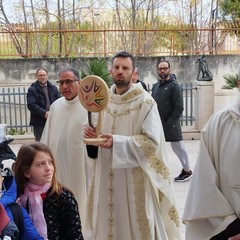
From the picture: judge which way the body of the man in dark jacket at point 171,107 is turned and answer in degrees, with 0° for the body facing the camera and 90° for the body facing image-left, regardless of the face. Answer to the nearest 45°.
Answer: approximately 45°

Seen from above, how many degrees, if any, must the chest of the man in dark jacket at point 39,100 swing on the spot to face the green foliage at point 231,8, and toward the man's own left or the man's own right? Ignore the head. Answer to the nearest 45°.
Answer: approximately 135° to the man's own left

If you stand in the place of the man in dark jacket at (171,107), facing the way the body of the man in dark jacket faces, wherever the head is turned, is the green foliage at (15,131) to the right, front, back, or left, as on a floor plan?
right

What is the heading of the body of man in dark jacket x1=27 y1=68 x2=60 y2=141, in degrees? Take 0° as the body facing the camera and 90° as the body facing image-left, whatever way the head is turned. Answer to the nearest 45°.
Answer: approximately 0°

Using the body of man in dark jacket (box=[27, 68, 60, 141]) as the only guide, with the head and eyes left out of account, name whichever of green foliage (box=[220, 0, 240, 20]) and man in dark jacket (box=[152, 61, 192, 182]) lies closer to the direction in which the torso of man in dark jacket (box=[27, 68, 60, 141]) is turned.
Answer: the man in dark jacket

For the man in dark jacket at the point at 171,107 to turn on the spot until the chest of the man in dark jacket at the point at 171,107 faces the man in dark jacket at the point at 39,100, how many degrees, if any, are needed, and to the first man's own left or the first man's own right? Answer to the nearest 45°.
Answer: approximately 45° to the first man's own right

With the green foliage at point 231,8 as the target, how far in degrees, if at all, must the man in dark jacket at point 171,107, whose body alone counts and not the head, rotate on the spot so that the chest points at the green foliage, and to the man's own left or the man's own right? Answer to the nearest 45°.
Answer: approximately 135° to the man's own right
